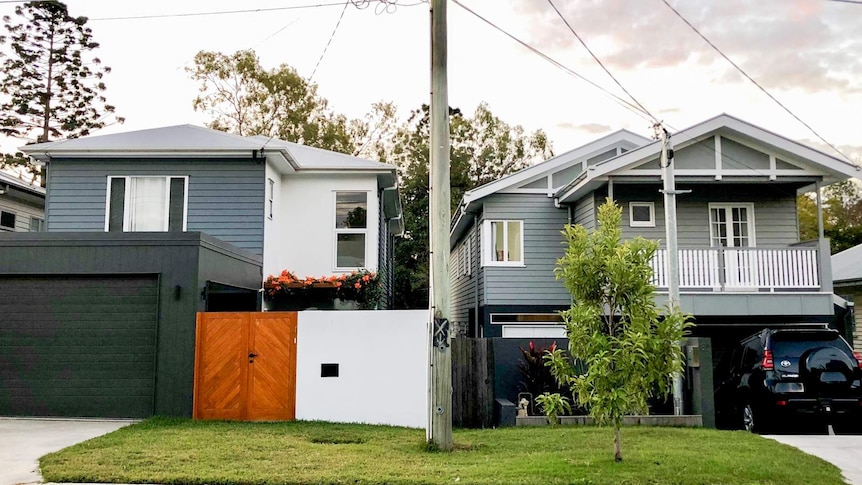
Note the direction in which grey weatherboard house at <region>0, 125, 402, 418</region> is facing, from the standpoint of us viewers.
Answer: facing the viewer

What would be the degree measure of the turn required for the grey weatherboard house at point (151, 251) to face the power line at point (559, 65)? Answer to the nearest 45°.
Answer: approximately 45° to its left

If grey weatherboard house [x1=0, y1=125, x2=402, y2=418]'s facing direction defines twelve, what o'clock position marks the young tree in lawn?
The young tree in lawn is roughly at 11 o'clock from the grey weatherboard house.

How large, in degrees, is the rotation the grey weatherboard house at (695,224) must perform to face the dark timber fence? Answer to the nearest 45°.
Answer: approximately 45° to its right

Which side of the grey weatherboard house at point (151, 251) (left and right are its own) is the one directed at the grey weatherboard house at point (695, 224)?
left

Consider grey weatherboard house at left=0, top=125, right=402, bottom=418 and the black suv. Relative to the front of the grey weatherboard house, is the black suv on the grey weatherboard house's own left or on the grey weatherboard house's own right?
on the grey weatherboard house's own left

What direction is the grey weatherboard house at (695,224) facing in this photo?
toward the camera

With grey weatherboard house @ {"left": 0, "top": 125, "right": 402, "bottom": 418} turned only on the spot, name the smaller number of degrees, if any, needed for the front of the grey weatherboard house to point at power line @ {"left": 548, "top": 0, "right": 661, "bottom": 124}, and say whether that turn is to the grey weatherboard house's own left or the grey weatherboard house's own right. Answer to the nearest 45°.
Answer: approximately 45° to the grey weatherboard house's own left

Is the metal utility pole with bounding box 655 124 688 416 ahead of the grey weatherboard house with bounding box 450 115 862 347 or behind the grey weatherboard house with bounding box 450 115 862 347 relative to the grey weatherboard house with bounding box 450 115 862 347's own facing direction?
ahead

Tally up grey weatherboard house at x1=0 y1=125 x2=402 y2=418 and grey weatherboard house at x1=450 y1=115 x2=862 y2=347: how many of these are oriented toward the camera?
2

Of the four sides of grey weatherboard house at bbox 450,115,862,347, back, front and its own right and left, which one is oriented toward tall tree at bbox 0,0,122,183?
right

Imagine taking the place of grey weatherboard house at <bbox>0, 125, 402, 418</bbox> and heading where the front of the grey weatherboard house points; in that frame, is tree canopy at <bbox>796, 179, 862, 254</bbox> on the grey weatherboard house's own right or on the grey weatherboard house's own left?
on the grey weatherboard house's own left

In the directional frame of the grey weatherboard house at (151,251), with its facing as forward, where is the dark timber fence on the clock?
The dark timber fence is roughly at 10 o'clock from the grey weatherboard house.

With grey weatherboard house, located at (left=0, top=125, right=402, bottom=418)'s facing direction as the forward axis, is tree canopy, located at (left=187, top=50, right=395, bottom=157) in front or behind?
behind
